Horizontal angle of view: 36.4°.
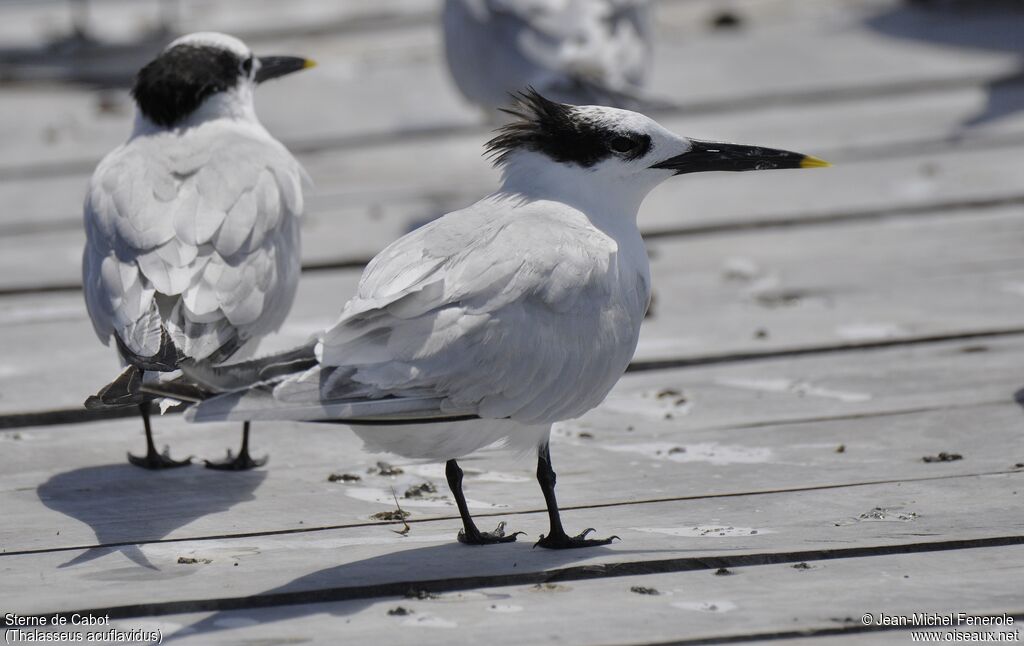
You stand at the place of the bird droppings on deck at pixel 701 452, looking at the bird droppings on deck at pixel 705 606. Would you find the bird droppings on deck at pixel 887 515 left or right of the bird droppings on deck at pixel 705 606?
left

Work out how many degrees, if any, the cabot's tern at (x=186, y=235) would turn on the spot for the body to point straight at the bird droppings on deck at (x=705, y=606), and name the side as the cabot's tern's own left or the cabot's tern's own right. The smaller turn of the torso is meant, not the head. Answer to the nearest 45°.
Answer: approximately 135° to the cabot's tern's own right

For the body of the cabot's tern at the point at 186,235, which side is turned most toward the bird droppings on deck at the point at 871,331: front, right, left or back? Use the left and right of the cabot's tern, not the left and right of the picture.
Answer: right

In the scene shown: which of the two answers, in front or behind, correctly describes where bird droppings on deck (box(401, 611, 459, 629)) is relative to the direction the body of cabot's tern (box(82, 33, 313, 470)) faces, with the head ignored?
behind

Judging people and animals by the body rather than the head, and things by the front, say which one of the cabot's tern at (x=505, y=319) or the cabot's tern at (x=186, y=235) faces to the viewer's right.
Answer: the cabot's tern at (x=505, y=319)

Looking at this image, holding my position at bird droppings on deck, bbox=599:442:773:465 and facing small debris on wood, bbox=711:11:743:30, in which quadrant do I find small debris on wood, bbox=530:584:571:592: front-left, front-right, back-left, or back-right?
back-left

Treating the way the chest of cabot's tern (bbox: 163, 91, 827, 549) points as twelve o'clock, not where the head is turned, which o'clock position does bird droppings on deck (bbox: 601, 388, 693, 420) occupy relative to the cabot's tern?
The bird droppings on deck is roughly at 10 o'clock from the cabot's tern.

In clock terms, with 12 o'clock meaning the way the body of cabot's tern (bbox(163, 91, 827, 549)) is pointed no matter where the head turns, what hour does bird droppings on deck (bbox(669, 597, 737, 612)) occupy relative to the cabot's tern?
The bird droppings on deck is roughly at 2 o'clock from the cabot's tern.

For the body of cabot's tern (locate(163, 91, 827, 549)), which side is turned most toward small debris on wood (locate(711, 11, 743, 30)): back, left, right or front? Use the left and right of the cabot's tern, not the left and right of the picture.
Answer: left

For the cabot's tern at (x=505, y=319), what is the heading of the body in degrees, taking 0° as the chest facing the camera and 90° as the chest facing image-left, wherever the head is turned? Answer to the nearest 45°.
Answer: approximately 270°

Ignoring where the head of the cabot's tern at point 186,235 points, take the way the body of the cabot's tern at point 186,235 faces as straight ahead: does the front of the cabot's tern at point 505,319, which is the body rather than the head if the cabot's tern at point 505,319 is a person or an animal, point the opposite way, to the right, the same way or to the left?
to the right

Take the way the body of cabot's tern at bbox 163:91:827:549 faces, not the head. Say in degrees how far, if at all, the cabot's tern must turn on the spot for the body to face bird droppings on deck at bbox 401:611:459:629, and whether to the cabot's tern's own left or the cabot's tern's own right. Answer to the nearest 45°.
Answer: approximately 90° to the cabot's tern's own right

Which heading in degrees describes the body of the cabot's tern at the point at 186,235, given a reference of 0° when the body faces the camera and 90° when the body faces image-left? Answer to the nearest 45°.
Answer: approximately 180°

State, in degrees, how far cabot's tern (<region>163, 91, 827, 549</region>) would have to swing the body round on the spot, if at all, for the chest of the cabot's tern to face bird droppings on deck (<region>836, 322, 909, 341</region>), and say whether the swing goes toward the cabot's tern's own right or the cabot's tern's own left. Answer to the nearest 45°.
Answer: approximately 45° to the cabot's tern's own left

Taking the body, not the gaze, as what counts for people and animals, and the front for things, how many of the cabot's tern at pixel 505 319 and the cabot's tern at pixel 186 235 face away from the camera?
1

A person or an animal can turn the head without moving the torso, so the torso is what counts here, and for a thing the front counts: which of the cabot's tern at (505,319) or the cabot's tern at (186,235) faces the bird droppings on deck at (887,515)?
the cabot's tern at (505,319)
